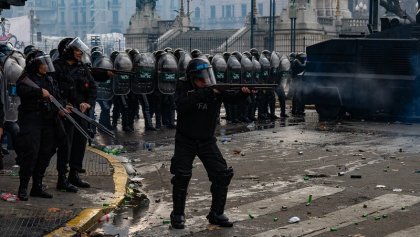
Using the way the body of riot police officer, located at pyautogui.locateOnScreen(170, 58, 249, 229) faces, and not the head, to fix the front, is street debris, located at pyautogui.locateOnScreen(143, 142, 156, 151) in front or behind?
behind

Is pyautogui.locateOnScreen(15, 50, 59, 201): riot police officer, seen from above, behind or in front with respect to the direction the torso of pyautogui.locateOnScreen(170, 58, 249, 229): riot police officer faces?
behind

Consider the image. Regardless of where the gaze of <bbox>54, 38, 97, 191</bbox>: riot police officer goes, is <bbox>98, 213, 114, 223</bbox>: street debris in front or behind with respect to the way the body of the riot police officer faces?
in front

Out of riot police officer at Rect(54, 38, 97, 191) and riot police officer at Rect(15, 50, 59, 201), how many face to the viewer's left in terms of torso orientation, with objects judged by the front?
0

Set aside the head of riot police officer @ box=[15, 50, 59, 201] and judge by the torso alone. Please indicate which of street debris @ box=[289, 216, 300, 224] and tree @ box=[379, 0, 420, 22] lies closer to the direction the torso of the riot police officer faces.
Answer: the street debris

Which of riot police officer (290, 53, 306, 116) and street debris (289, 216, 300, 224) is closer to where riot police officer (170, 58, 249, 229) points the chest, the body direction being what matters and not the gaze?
the street debris

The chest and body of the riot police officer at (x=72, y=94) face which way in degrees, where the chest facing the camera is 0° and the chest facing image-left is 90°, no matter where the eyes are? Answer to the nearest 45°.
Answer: approximately 315°

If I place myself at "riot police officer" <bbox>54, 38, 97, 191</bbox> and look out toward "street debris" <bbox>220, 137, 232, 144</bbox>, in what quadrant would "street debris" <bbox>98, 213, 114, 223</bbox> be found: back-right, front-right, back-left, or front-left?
back-right
